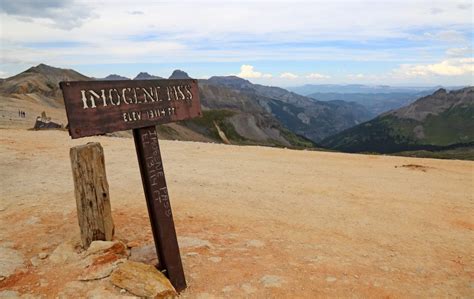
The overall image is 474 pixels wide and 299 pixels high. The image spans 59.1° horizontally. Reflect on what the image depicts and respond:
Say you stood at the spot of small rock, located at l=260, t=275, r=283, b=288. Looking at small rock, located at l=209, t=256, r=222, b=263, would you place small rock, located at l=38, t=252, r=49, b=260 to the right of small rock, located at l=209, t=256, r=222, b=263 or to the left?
left

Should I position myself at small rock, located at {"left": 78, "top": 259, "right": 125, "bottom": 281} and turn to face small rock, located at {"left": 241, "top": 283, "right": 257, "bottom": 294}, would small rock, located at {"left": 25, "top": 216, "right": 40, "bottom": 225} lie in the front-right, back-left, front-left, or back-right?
back-left

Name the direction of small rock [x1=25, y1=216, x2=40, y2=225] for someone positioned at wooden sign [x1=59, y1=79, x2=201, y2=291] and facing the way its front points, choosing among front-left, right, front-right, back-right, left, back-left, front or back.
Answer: back

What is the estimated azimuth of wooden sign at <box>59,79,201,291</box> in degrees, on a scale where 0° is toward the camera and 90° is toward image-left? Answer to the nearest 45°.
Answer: approximately 315°

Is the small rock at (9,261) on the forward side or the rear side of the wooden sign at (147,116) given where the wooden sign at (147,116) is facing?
on the rear side
